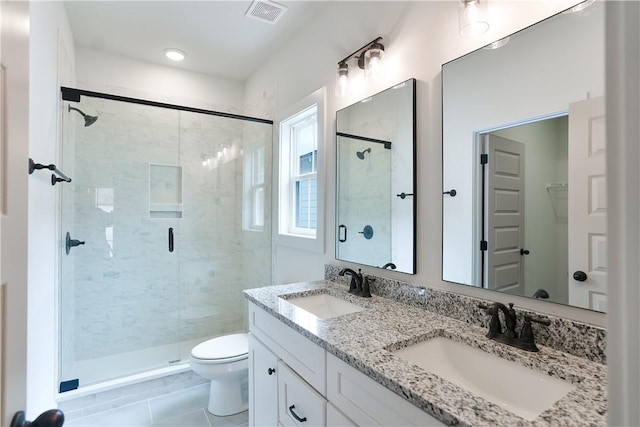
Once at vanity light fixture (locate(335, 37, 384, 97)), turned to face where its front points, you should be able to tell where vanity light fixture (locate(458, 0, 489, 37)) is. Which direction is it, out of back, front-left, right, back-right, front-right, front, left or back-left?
left

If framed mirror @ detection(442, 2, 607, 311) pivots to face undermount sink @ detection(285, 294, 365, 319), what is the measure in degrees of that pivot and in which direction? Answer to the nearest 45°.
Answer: approximately 45° to its right

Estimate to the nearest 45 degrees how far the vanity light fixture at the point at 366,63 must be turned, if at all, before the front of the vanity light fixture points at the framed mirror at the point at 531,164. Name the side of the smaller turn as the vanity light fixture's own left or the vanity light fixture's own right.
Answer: approximately 90° to the vanity light fixture's own left

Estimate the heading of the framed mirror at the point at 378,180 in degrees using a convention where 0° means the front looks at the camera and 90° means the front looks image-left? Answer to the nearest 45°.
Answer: approximately 45°

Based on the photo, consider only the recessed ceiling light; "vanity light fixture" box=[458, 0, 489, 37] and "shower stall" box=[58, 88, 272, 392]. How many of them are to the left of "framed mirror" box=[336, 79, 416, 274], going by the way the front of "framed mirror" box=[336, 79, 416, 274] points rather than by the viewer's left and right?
1

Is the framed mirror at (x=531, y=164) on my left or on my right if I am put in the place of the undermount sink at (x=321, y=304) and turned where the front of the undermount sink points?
on my left

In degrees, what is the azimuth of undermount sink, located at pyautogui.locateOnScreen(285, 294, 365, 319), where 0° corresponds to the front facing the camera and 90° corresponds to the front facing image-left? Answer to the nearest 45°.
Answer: approximately 45°

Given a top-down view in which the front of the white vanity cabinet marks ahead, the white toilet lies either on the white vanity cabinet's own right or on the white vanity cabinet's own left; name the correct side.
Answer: on the white vanity cabinet's own right

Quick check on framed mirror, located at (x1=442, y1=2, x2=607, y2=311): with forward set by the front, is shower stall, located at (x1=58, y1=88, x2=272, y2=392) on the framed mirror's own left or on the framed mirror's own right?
on the framed mirror's own right
